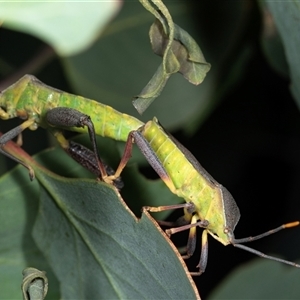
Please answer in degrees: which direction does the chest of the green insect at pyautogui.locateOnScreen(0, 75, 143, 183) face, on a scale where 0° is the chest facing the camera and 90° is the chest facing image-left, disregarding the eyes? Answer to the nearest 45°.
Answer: approximately 90°

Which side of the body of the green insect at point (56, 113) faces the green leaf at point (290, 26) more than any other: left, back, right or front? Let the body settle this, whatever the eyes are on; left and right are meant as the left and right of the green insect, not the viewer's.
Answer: back
